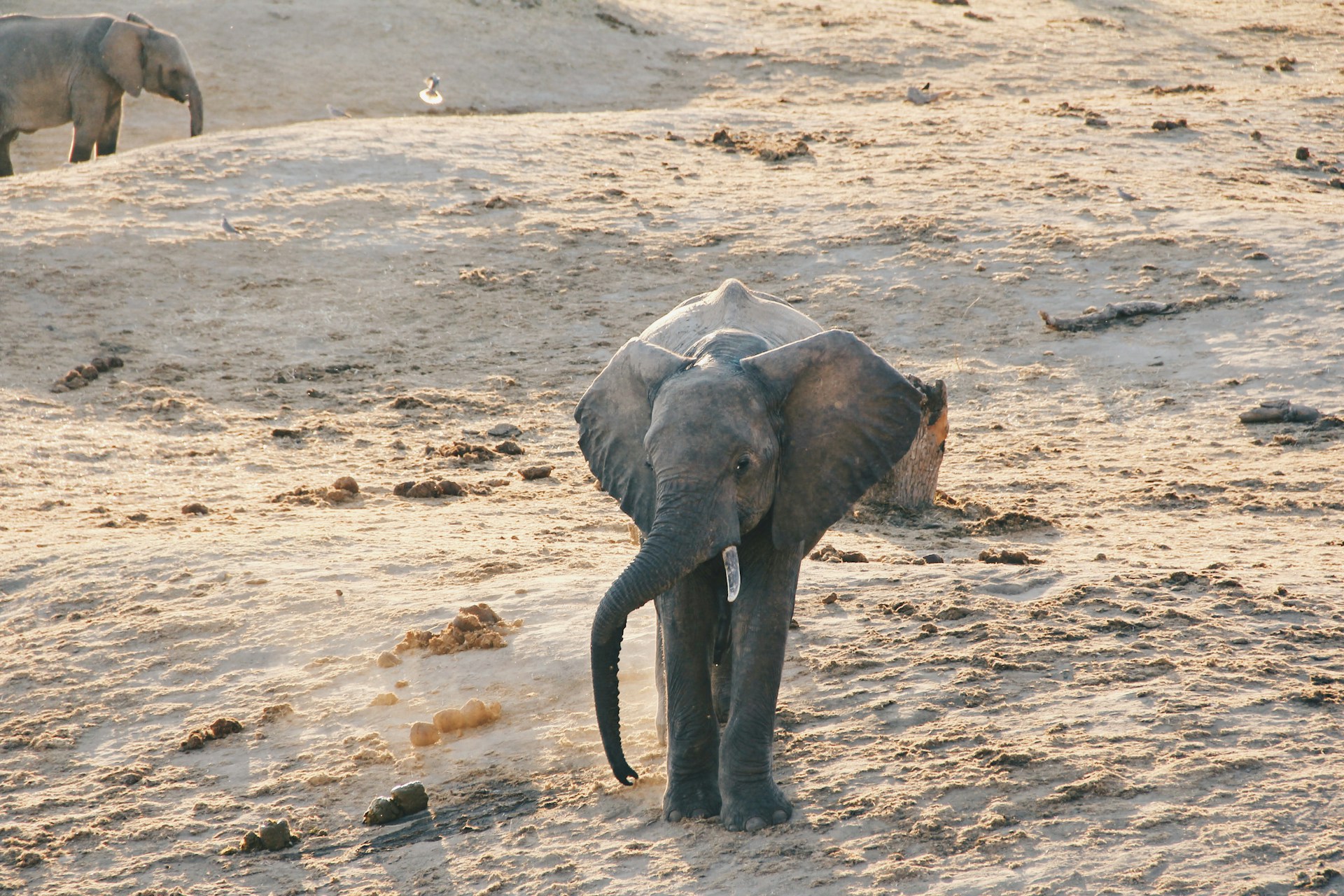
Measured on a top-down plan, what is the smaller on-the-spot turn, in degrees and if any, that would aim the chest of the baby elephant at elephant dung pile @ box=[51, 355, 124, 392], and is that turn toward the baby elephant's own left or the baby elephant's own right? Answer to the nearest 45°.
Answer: approximately 135° to the baby elephant's own right

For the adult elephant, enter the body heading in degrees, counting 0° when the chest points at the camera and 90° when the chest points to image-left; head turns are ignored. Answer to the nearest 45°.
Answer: approximately 270°

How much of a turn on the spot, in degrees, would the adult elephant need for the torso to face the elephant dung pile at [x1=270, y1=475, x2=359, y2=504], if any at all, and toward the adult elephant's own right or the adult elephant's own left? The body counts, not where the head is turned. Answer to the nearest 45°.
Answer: approximately 90° to the adult elephant's own right

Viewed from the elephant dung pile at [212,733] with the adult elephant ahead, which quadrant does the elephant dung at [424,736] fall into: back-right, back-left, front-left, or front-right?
back-right

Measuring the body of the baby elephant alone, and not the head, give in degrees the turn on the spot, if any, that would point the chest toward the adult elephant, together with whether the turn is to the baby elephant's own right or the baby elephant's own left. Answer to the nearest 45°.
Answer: approximately 135° to the baby elephant's own right

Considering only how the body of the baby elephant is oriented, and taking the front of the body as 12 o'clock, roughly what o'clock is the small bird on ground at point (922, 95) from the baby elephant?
The small bird on ground is roughly at 6 o'clock from the baby elephant.
